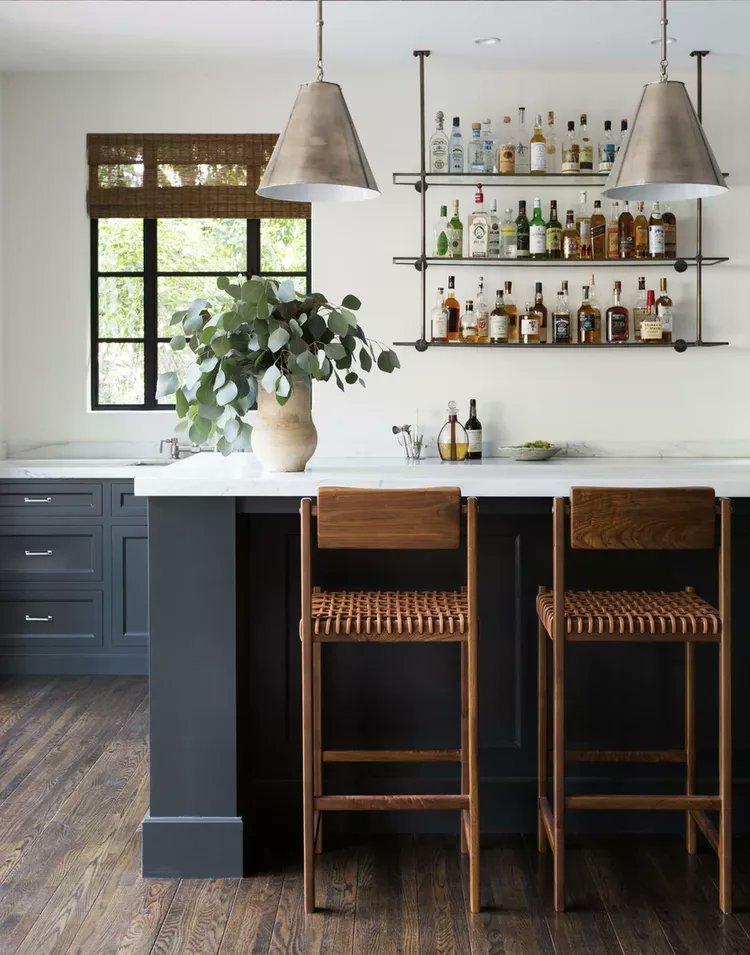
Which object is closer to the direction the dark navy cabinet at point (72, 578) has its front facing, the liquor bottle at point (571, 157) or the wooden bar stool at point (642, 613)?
the wooden bar stool

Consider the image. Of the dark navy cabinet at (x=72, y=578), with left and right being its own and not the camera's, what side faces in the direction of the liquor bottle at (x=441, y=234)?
left

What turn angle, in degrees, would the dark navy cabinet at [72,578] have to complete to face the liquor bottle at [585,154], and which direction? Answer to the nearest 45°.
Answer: approximately 90° to its left

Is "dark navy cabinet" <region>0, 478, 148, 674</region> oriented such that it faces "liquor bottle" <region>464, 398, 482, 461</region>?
no

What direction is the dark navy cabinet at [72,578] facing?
toward the camera

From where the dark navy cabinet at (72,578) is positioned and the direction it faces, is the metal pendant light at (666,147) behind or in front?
in front

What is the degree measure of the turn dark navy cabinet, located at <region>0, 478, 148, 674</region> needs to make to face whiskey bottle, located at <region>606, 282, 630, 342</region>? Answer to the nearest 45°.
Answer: approximately 90° to its left

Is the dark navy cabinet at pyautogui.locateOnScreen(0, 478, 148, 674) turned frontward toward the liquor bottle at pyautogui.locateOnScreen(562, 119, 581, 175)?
no

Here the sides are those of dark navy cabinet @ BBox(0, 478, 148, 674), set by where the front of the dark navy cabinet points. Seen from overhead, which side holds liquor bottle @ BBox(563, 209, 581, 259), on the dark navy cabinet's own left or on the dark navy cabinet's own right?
on the dark navy cabinet's own left

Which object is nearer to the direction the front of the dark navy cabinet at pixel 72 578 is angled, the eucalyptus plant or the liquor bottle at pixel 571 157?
the eucalyptus plant

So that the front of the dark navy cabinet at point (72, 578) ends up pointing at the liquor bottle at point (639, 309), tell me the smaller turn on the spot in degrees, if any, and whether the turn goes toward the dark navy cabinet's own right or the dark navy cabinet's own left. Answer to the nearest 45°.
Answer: approximately 90° to the dark navy cabinet's own left

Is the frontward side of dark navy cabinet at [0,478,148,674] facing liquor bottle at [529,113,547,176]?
no
